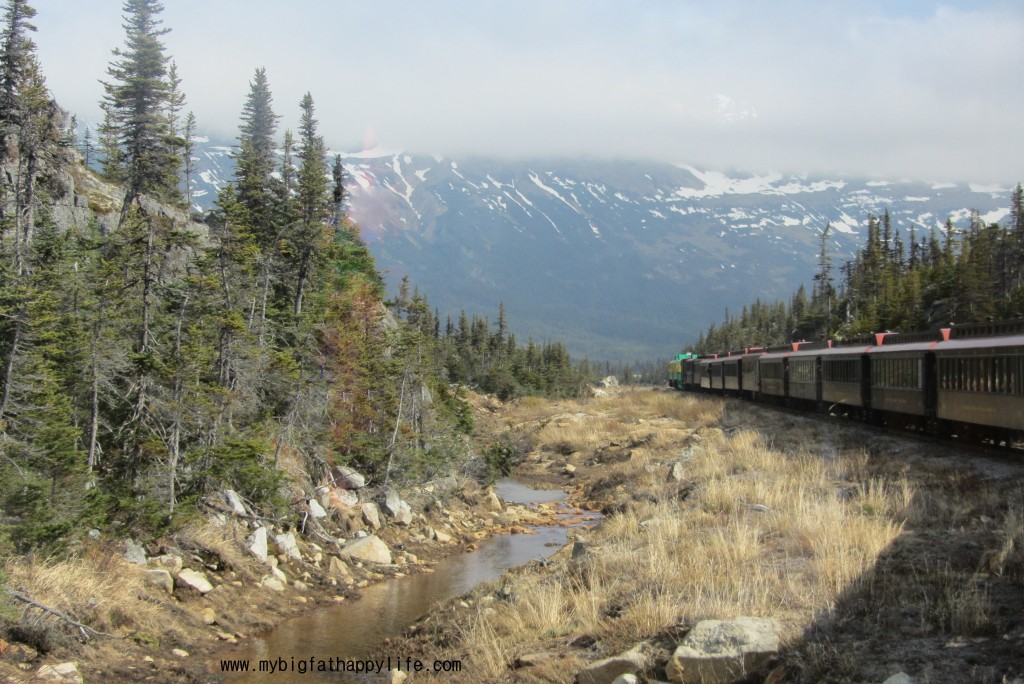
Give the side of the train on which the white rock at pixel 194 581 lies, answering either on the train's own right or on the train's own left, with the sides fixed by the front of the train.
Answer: on the train's own left

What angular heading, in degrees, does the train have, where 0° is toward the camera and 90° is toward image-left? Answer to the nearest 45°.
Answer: approximately 135°

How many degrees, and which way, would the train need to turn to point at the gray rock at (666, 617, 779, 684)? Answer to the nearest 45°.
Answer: approximately 135° to its left

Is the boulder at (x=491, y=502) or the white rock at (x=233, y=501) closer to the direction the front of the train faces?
the boulder

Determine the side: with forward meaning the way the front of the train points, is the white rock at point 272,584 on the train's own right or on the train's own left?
on the train's own left

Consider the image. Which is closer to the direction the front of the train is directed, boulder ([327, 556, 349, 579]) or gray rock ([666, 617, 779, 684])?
the boulder

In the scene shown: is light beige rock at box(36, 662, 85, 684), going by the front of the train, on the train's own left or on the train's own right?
on the train's own left

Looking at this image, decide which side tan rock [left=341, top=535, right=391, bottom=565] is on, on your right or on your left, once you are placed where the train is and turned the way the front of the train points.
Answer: on your left

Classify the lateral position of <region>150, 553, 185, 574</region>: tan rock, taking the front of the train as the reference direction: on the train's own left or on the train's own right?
on the train's own left

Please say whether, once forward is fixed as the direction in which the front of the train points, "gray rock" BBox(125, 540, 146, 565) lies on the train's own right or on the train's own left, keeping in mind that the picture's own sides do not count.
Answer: on the train's own left

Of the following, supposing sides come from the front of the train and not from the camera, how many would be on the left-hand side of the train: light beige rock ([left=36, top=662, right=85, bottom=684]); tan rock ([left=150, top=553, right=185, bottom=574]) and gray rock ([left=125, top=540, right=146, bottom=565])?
3

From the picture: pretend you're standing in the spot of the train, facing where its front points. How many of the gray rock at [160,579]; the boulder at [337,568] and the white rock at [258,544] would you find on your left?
3

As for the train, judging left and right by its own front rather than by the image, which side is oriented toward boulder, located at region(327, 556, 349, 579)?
left

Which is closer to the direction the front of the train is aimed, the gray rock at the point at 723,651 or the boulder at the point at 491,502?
the boulder

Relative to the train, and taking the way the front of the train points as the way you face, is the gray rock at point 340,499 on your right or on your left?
on your left

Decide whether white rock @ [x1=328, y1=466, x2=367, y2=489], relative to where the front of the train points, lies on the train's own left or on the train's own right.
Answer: on the train's own left
